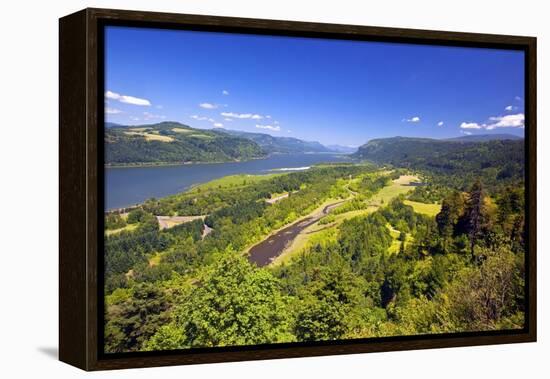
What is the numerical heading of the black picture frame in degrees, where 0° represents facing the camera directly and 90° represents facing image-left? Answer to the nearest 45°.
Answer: approximately 315°
